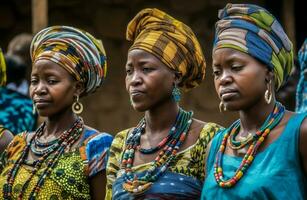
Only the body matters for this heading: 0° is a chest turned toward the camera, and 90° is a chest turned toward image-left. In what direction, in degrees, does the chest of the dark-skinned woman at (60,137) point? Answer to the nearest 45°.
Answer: approximately 45°

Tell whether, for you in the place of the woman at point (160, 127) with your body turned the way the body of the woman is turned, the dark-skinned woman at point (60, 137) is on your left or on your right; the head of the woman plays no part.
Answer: on your right

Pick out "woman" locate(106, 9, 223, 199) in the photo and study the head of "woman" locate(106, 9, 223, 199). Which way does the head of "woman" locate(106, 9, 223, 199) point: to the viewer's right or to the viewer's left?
to the viewer's left

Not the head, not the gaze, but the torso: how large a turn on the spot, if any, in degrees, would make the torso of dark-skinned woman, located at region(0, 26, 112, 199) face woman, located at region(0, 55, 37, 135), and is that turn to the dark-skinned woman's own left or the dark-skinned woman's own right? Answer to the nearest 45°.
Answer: approximately 135° to the dark-skinned woman's own right

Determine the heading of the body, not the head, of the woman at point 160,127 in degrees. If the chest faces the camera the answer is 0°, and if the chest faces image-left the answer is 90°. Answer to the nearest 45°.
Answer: approximately 45°

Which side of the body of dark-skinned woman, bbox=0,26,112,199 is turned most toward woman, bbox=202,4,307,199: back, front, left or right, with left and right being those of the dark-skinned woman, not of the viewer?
left

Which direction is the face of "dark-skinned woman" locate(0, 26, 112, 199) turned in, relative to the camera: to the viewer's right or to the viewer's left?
to the viewer's left
